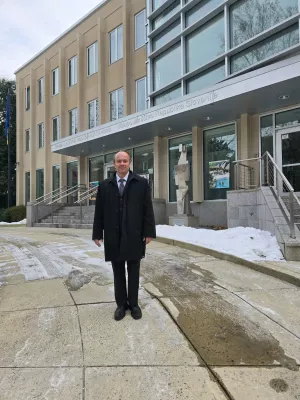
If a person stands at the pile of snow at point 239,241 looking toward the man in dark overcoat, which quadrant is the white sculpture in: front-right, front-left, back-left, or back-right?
back-right

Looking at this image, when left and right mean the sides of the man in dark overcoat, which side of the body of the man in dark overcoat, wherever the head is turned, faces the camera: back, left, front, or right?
front

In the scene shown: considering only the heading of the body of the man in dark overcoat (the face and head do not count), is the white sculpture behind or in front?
behind

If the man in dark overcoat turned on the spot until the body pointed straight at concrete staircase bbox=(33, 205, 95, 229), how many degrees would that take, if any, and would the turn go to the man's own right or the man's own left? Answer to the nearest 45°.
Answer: approximately 180°

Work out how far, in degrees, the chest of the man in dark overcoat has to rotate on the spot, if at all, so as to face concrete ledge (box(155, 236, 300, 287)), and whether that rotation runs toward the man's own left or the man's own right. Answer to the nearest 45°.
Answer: approximately 135° to the man's own left
